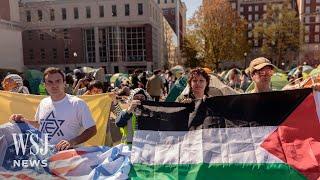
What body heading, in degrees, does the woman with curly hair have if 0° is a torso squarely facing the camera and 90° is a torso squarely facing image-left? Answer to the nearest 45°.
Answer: approximately 0°

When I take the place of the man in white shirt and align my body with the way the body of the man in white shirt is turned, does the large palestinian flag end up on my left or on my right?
on my left

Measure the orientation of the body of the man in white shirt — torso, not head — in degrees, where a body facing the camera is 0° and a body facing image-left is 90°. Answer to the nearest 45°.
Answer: approximately 45°

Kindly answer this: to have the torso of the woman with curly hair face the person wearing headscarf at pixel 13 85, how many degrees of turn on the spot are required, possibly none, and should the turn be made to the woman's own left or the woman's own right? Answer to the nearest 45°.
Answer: approximately 135° to the woman's own right

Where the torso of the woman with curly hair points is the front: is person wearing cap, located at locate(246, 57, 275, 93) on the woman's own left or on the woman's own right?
on the woman's own left

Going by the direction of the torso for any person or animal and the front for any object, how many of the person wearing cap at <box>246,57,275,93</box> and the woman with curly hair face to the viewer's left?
0

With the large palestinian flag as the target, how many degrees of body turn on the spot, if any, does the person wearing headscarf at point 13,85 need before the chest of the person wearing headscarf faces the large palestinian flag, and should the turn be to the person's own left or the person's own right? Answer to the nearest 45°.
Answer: approximately 90° to the person's own left

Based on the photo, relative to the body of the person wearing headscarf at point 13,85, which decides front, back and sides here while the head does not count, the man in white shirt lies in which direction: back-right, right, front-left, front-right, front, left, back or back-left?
front-left

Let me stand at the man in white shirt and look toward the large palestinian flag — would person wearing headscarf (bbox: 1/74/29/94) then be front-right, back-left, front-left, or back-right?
back-left

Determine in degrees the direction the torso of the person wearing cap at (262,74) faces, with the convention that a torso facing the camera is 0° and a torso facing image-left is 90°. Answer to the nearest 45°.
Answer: approximately 315°
